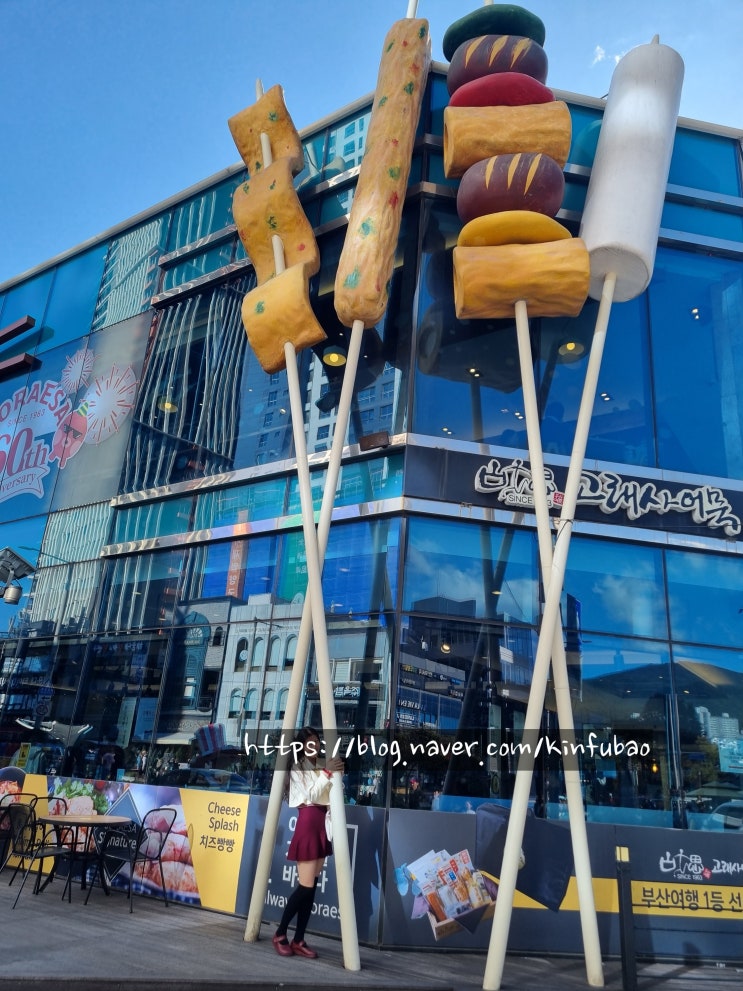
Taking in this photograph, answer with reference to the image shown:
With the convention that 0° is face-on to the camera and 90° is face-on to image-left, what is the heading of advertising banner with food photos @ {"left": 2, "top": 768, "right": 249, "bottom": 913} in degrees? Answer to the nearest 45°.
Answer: approximately 45°

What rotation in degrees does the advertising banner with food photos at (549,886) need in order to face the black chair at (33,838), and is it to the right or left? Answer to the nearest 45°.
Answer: approximately 90° to its right

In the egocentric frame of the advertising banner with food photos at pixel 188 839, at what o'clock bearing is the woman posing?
The woman posing is roughly at 10 o'clock from the advertising banner with food photos.

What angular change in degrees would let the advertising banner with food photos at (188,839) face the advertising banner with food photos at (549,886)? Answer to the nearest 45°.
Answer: approximately 90° to its left

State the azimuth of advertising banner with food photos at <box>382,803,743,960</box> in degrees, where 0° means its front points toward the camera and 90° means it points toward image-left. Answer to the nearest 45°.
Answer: approximately 0°

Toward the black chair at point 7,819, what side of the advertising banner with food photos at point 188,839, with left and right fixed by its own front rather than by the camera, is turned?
right

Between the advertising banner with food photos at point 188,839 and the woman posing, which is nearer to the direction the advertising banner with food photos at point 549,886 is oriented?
the woman posing

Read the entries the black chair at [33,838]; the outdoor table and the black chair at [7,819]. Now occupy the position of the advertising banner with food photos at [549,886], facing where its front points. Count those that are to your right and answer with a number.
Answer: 3
